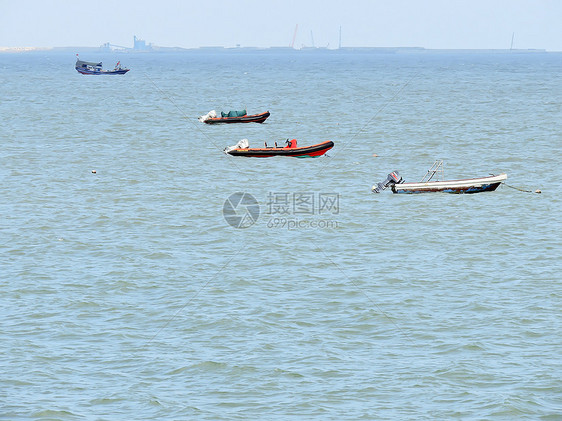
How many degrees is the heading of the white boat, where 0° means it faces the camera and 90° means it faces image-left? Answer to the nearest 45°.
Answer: approximately 270°
